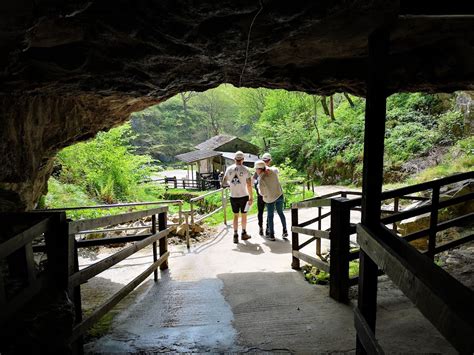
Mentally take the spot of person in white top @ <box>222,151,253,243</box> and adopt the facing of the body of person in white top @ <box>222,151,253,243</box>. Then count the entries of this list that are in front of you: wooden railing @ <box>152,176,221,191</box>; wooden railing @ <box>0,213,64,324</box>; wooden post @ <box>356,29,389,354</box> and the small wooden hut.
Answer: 2
